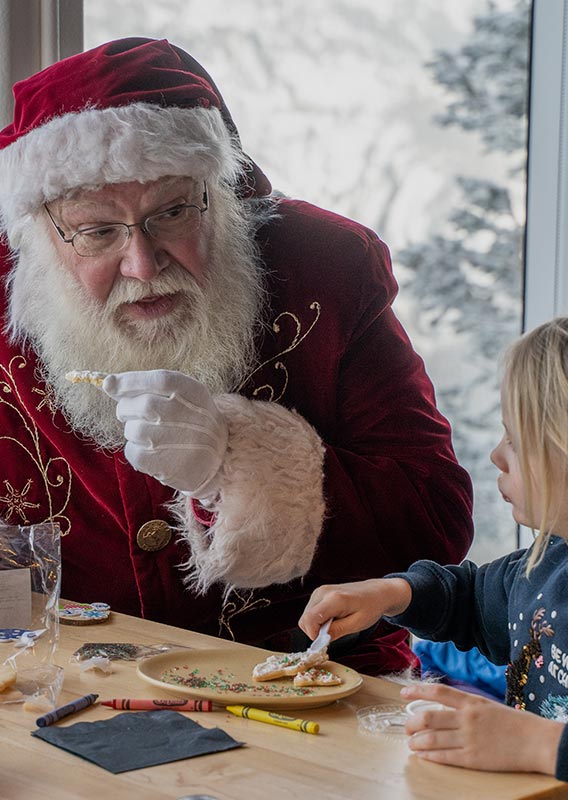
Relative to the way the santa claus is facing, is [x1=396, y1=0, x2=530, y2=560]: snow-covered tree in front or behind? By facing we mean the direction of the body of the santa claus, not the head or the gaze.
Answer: behind

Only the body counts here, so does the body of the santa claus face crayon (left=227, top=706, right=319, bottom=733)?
yes

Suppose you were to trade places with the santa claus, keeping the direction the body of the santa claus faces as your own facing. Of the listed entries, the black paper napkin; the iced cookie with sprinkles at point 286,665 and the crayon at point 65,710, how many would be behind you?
0

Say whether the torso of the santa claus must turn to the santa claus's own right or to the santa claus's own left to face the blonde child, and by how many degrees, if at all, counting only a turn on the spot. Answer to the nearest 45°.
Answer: approximately 45° to the santa claus's own left

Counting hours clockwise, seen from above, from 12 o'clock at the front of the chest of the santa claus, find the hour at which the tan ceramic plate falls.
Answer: The tan ceramic plate is roughly at 12 o'clock from the santa claus.

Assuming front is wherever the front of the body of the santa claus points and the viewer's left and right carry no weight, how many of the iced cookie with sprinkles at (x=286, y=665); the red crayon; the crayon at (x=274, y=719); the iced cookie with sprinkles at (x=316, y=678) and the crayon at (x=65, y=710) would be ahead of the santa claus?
5

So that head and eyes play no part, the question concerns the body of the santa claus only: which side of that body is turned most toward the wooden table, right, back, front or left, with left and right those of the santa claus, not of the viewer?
front

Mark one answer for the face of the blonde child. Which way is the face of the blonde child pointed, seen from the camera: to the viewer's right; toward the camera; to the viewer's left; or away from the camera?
to the viewer's left

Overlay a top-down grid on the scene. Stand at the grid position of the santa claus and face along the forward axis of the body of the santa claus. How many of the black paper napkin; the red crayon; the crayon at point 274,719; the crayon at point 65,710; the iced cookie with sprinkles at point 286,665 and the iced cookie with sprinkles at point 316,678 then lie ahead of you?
6

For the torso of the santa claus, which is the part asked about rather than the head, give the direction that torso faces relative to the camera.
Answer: toward the camera

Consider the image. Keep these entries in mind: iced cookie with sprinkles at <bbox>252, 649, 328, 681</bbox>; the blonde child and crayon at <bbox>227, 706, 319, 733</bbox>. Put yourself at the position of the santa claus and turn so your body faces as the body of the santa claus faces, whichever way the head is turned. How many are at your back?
0

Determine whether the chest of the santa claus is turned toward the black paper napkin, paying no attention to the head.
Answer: yes

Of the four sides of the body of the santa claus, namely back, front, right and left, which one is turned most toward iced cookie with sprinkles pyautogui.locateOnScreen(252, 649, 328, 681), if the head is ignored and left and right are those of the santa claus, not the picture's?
front
